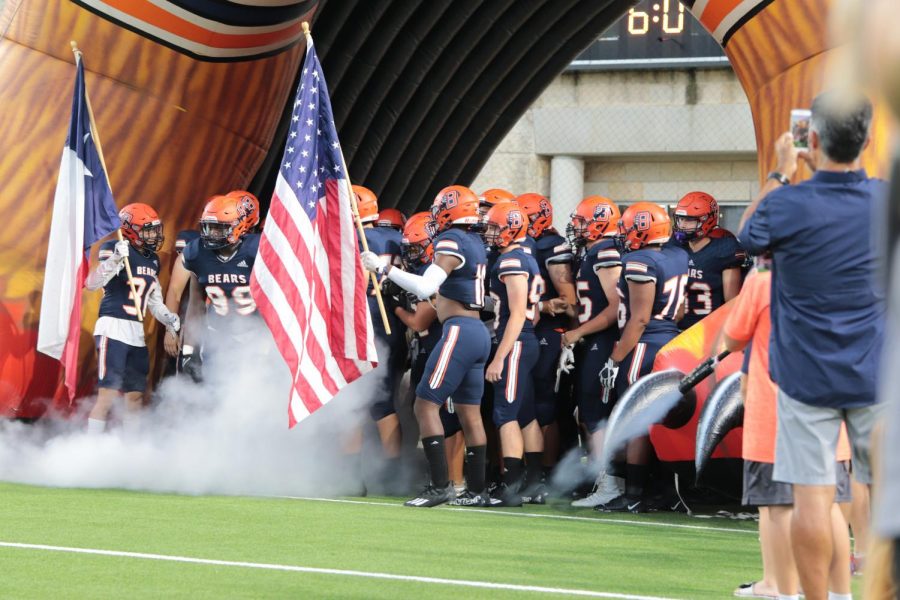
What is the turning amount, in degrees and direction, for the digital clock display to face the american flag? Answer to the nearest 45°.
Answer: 0° — it already faces it

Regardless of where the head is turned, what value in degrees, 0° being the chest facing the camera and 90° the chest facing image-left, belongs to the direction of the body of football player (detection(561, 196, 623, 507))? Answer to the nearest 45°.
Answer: approximately 45°

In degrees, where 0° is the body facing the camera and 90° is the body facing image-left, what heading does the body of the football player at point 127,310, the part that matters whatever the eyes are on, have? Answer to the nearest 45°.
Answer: approximately 315°

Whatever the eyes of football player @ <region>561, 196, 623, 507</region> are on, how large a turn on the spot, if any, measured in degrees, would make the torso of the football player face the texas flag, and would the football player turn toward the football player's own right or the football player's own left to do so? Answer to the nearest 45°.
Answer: approximately 45° to the football player's own right

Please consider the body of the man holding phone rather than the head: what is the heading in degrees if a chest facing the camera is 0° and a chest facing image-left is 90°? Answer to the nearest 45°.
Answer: approximately 135°

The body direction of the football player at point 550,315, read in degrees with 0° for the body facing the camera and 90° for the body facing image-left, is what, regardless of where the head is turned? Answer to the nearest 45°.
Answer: approximately 90°

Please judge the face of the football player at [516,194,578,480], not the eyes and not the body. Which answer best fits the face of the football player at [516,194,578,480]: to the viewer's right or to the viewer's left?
to the viewer's left

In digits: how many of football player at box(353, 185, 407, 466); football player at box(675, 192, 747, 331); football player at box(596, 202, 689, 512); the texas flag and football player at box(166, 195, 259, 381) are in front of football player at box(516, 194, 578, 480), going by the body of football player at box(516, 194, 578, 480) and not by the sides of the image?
3

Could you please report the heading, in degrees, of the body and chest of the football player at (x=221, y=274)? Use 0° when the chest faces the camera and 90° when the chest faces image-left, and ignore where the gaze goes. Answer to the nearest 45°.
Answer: approximately 0°
